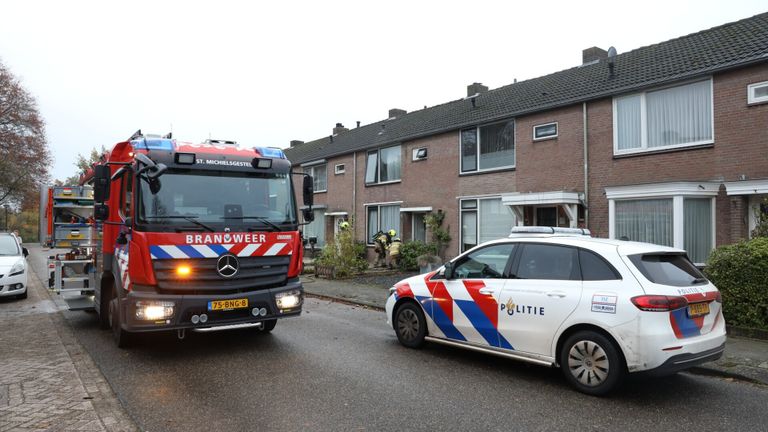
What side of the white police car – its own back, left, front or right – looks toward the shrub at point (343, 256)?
front

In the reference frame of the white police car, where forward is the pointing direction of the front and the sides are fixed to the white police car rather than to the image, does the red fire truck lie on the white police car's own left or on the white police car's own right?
on the white police car's own left

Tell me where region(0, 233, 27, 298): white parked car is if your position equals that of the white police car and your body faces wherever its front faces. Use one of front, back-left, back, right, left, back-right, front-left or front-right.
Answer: front-left

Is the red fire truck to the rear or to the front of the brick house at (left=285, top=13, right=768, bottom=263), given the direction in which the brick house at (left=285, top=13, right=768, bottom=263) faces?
to the front

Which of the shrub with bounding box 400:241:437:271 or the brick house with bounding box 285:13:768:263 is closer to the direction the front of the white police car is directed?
the shrub

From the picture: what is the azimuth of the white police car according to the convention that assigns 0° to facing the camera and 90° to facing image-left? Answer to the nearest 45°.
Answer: approximately 135°

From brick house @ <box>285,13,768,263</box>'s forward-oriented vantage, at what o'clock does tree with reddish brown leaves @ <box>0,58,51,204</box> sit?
The tree with reddish brown leaves is roughly at 2 o'clock from the brick house.

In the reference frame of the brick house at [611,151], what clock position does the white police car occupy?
The white police car is roughly at 11 o'clock from the brick house.

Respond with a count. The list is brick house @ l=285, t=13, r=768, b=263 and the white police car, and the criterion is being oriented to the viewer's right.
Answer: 0

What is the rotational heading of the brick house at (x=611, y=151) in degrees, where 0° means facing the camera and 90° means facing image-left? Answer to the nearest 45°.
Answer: approximately 45°

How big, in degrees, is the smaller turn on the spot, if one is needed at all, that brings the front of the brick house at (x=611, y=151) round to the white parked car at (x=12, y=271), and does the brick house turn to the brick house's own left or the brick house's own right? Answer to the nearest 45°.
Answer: approximately 45° to the brick house's own right

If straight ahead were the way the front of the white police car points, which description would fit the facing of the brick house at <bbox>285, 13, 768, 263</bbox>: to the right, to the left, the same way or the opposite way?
to the left
